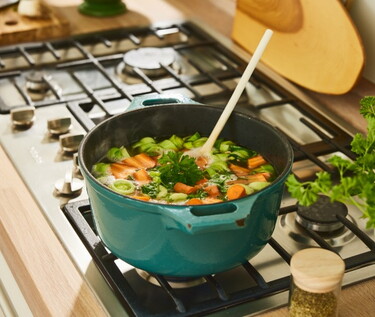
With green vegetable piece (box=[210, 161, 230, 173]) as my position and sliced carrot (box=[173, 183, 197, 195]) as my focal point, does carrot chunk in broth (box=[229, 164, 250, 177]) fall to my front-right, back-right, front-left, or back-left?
back-left

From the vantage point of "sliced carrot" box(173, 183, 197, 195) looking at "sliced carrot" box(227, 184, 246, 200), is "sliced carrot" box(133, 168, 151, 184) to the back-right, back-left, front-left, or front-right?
back-left

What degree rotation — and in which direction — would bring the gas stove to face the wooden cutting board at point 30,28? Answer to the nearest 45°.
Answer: approximately 90° to its right

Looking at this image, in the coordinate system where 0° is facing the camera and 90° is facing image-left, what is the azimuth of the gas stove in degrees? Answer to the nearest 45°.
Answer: approximately 45°
